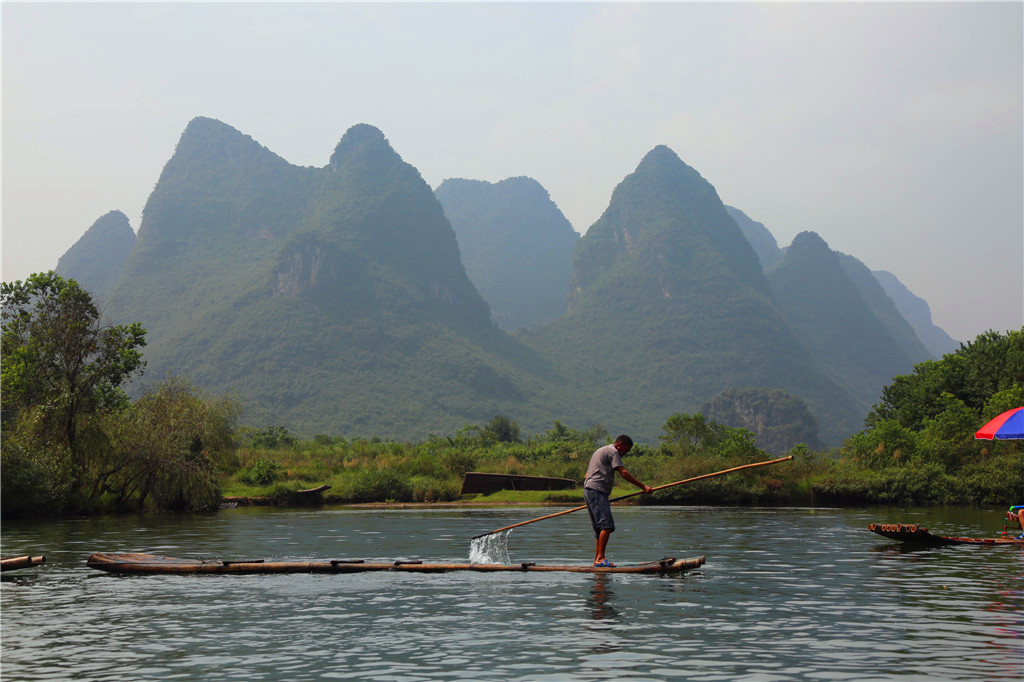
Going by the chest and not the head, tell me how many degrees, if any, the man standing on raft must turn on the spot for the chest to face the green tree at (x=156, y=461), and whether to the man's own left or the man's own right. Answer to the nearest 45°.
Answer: approximately 135° to the man's own left

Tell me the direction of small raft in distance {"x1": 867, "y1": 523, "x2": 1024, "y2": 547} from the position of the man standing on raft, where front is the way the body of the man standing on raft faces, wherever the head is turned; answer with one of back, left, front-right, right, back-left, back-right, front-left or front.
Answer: front-left

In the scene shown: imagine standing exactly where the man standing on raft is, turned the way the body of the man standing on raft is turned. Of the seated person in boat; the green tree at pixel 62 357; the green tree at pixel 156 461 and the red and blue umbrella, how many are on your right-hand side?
0

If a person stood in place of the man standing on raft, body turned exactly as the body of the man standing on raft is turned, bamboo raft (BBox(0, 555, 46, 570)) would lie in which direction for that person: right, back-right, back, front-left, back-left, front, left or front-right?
back

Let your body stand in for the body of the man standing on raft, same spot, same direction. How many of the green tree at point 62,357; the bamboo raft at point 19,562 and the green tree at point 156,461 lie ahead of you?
0

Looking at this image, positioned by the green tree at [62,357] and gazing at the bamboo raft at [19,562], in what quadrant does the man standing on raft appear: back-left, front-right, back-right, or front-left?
front-left

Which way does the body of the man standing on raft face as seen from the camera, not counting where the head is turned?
to the viewer's right

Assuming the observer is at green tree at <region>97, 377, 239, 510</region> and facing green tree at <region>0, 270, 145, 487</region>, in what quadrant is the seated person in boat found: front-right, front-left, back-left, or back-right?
back-left

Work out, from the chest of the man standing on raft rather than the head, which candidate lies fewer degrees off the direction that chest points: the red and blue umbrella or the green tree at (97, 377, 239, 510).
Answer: the red and blue umbrella
